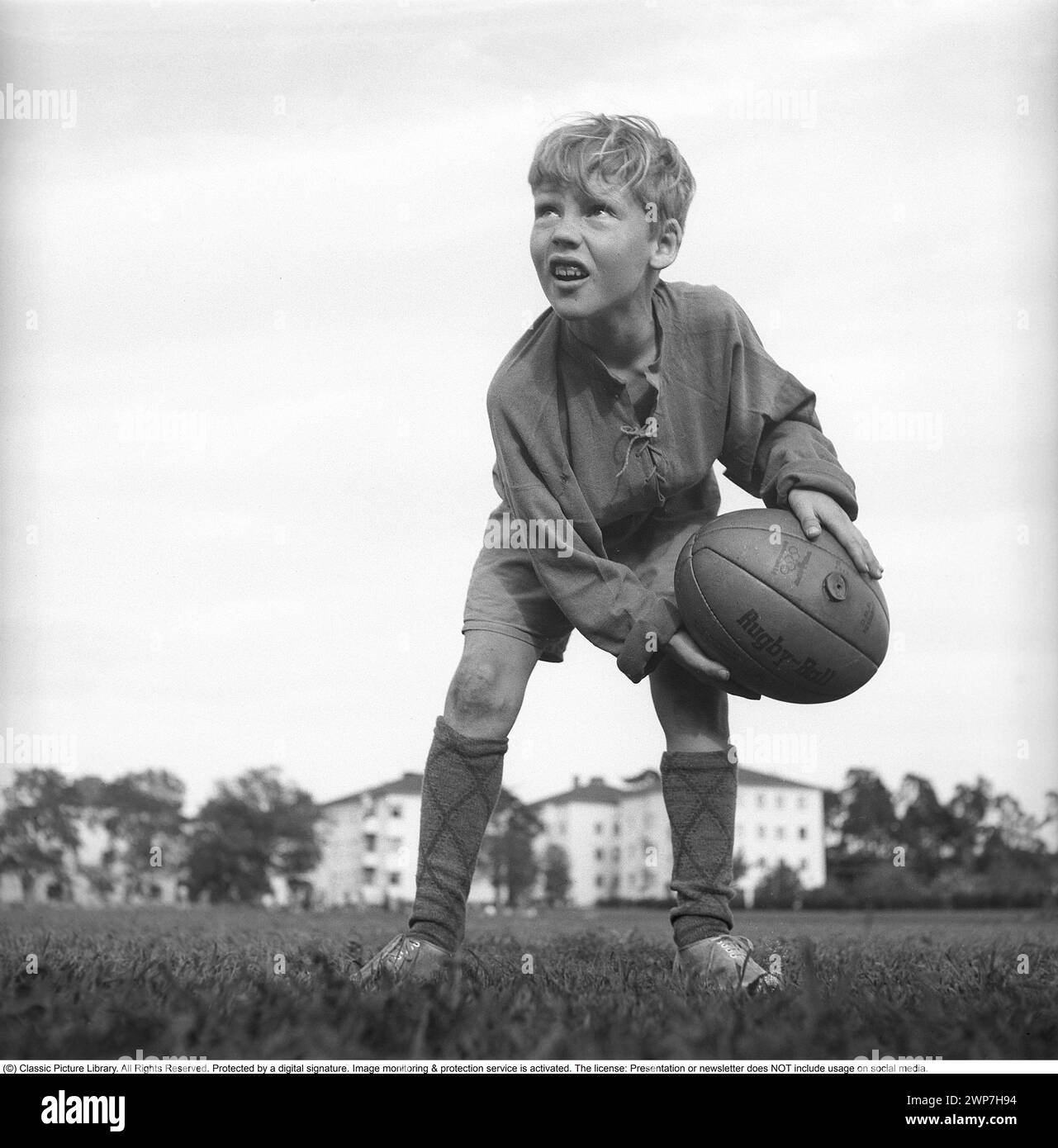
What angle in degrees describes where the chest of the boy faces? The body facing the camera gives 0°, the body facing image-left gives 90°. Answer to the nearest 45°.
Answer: approximately 0°

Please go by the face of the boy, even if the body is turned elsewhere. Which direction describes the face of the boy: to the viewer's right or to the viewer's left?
to the viewer's left
